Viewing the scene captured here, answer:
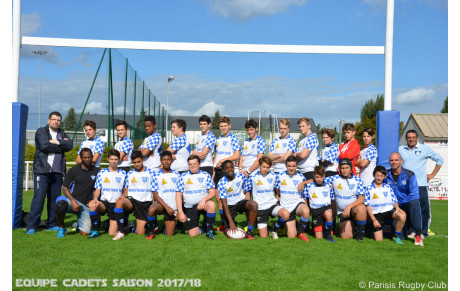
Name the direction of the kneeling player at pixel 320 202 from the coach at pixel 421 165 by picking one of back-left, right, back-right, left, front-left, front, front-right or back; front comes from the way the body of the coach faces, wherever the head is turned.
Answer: front-right

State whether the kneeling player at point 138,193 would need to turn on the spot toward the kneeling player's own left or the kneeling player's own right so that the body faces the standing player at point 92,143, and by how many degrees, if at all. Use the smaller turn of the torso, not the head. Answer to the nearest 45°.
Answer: approximately 135° to the kneeling player's own right

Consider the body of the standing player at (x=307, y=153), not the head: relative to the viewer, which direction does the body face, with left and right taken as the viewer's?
facing the viewer and to the left of the viewer

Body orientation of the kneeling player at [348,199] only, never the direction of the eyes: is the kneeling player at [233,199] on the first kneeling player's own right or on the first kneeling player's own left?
on the first kneeling player's own right

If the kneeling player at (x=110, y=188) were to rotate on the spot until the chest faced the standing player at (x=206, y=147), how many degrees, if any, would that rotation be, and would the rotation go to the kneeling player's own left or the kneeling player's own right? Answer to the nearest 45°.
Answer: approximately 90° to the kneeling player's own left

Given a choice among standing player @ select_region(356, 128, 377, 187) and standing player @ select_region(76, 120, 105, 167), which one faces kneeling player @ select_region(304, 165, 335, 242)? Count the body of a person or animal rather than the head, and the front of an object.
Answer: standing player @ select_region(356, 128, 377, 187)

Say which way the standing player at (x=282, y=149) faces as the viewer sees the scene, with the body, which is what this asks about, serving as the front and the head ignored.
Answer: toward the camera

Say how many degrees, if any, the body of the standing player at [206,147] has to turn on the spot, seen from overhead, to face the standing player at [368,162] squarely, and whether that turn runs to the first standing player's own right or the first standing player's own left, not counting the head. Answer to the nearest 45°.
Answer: approximately 135° to the first standing player's own left

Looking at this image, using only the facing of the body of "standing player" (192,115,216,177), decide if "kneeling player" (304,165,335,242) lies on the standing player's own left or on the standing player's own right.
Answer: on the standing player's own left

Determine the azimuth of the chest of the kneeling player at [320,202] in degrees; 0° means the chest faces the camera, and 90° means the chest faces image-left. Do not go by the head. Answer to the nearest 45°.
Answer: approximately 0°

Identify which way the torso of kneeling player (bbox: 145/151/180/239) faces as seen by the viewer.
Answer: toward the camera

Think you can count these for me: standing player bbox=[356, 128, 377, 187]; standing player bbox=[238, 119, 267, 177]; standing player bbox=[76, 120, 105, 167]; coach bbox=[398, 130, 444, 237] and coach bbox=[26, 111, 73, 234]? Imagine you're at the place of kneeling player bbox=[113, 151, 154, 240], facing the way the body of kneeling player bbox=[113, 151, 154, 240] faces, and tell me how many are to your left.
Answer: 3

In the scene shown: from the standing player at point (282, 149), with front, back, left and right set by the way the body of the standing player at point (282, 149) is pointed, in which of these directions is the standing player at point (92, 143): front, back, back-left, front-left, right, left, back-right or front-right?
right

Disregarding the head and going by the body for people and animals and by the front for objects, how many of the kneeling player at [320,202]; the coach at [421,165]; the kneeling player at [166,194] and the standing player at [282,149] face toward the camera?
4
